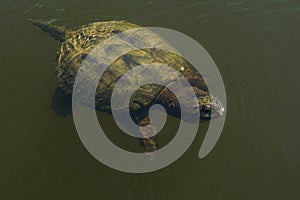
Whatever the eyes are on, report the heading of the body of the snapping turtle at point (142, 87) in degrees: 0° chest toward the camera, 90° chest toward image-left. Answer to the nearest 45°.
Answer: approximately 315°
